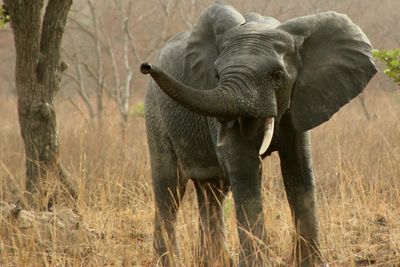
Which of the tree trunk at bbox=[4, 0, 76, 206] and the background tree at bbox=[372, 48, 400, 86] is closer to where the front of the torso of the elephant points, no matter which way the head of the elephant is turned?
the background tree

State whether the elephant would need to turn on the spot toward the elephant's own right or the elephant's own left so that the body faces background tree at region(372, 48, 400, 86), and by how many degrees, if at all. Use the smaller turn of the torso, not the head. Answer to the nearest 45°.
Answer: approximately 90° to the elephant's own left

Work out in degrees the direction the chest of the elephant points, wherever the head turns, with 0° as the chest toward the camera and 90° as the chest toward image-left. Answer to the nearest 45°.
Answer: approximately 315°

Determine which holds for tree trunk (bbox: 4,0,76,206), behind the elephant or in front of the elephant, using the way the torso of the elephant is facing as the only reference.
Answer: behind
